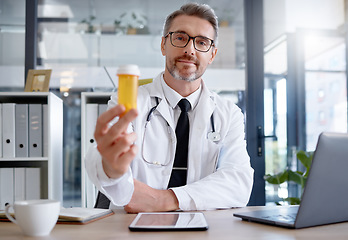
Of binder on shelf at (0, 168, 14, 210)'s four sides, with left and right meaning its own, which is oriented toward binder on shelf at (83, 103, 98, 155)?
left

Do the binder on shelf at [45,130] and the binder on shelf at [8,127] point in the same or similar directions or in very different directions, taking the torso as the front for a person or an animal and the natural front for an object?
same or similar directions

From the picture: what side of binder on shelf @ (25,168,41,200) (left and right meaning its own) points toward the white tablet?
front

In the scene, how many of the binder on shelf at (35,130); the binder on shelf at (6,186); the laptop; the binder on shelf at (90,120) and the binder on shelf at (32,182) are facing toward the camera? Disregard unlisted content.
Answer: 4

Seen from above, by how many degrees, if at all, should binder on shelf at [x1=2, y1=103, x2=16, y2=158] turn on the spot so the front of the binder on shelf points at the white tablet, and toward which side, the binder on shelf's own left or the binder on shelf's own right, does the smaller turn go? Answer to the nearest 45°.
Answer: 0° — it already faces it

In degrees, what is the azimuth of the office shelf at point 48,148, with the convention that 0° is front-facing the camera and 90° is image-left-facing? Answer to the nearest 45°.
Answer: approximately 0°

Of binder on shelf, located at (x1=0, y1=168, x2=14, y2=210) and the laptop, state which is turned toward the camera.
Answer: the binder on shelf

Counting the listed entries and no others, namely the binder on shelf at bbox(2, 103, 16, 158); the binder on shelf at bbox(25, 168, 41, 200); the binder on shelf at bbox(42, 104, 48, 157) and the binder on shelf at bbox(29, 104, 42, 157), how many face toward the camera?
4

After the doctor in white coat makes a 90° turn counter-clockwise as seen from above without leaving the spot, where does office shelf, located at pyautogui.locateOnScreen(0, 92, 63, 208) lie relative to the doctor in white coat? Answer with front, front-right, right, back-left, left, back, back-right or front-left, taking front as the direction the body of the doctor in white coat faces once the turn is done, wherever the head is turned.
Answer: back-left

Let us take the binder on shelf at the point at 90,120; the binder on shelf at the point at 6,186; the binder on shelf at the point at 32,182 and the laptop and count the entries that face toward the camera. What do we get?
3

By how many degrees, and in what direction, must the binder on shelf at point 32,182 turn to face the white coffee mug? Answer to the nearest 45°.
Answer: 0° — it already faces it

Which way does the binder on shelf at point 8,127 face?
toward the camera

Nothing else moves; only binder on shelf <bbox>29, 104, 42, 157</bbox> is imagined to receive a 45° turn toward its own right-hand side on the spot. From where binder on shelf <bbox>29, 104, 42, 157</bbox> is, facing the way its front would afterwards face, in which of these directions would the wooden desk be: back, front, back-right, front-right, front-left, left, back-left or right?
front-left

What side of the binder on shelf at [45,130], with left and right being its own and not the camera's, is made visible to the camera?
front

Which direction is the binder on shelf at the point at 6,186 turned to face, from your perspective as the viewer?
facing the viewer

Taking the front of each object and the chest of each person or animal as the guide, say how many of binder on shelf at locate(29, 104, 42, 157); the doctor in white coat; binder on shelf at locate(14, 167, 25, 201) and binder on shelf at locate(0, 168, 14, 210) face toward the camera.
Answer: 4

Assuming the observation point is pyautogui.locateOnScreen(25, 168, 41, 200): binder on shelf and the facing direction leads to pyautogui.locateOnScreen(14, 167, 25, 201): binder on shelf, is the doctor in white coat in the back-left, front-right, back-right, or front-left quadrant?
back-left

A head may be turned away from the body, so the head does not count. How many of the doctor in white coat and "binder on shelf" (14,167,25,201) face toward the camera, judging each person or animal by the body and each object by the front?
2
